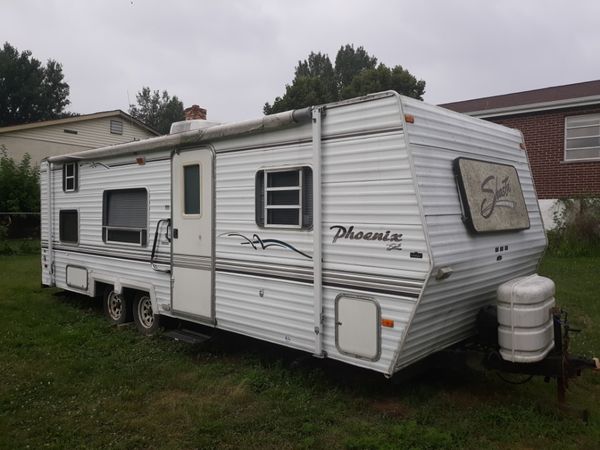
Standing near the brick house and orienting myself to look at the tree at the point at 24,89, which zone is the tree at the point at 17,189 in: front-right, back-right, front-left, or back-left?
front-left

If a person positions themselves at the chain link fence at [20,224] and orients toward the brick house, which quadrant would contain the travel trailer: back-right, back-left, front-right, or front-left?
front-right

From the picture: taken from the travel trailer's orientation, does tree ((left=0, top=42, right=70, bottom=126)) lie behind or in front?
behind

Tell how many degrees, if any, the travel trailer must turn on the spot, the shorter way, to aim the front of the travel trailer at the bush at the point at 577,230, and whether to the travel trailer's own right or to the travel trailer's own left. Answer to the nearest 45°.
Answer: approximately 90° to the travel trailer's own left

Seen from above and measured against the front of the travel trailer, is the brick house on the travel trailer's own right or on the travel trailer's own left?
on the travel trailer's own left

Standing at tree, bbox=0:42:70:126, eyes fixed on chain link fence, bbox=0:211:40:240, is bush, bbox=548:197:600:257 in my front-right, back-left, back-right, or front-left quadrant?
front-left

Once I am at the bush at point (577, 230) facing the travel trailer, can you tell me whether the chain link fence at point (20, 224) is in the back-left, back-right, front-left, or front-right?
front-right

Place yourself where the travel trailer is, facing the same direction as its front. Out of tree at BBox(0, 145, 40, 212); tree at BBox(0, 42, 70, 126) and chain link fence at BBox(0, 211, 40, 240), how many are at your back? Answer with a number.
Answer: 3

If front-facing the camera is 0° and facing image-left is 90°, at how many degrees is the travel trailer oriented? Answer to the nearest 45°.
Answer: approximately 315°
